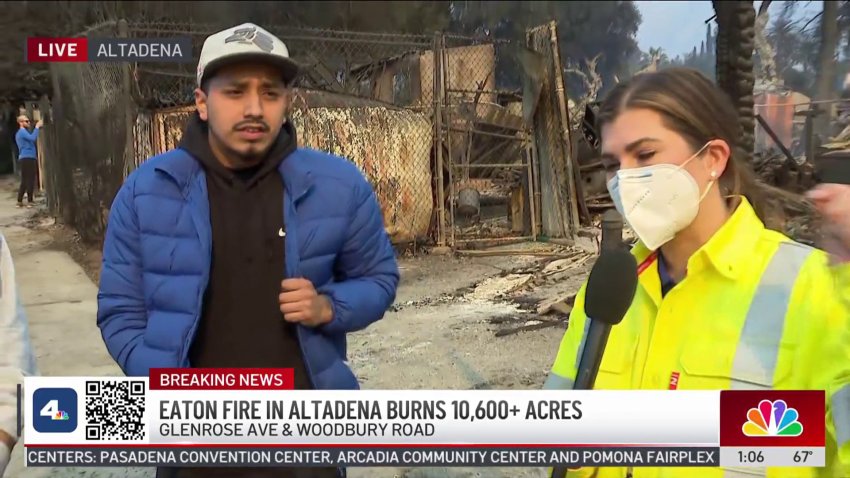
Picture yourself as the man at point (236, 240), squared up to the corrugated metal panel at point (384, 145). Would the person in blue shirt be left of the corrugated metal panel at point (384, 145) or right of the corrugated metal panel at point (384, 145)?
left

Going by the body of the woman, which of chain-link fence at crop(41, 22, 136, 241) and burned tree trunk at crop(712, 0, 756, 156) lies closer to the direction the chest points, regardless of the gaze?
the chain-link fence

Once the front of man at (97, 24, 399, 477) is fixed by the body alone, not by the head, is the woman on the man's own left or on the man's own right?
on the man's own left

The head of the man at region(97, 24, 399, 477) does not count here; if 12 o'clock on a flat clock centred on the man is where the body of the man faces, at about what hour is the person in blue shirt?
The person in blue shirt is roughly at 5 o'clock from the man.

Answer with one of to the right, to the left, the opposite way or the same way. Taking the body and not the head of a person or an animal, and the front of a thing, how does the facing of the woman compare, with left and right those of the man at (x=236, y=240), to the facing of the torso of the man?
to the right
